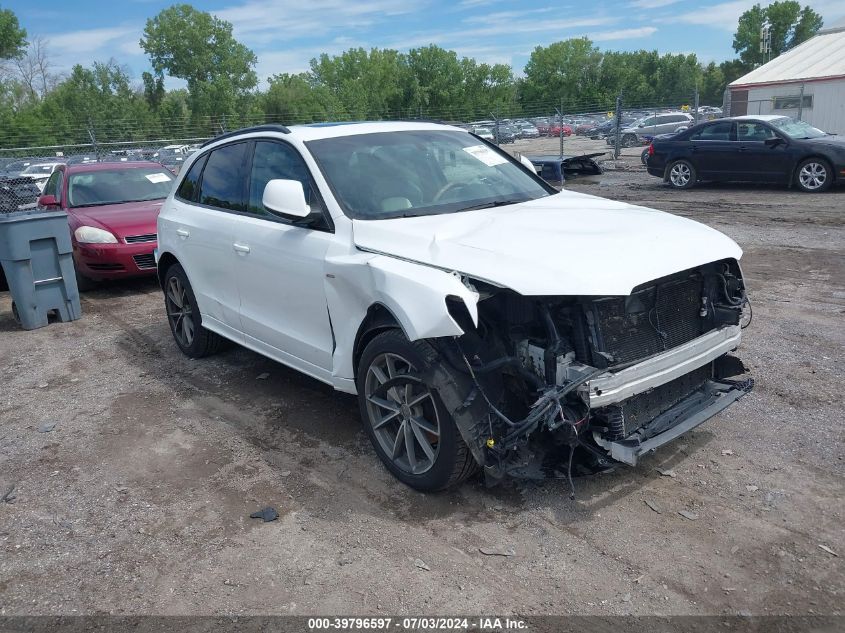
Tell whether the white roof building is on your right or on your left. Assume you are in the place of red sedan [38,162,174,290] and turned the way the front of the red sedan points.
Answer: on your left

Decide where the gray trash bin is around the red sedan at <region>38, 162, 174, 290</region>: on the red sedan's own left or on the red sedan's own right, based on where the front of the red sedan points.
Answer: on the red sedan's own right

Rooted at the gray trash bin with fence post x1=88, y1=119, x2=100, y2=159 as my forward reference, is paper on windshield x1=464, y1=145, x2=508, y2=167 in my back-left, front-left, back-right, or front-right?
back-right

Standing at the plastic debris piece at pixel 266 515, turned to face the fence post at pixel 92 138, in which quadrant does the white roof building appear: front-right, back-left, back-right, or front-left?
front-right

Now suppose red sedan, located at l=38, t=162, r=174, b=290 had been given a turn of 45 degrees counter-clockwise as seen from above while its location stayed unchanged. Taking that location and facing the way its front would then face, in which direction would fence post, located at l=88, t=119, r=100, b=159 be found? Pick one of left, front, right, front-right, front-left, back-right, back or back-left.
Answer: left

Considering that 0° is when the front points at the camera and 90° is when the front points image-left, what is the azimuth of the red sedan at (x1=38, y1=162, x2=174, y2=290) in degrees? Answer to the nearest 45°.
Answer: approximately 315°

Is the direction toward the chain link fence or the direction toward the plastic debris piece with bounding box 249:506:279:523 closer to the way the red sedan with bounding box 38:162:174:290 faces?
the plastic debris piece

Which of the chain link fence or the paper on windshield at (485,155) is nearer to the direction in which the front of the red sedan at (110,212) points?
the paper on windshield

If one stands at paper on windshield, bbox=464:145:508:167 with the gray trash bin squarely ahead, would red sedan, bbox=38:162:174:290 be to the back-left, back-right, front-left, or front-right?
front-right

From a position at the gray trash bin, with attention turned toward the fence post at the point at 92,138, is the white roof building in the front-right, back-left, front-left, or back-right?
front-right

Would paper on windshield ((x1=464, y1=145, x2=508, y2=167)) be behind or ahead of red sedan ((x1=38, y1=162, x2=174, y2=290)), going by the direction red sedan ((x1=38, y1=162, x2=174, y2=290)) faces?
ahead

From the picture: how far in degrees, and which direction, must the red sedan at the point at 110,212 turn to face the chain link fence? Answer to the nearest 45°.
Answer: approximately 135° to its left

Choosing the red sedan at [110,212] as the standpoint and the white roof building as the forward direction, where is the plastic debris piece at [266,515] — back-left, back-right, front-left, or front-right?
back-right
